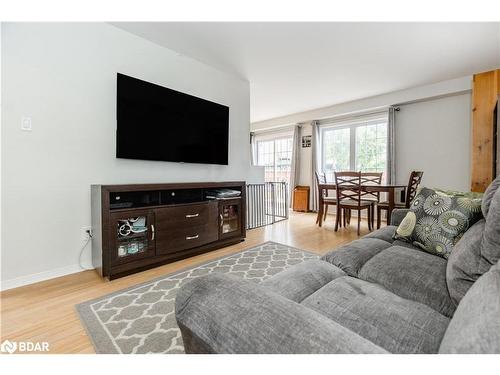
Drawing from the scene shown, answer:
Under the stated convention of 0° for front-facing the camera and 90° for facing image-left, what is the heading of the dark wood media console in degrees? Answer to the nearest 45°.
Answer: approximately 315°

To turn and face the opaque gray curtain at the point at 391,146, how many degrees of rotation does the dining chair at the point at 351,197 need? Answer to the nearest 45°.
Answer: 0° — it already faces it

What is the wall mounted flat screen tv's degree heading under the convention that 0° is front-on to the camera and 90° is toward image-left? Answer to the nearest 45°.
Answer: approximately 315°

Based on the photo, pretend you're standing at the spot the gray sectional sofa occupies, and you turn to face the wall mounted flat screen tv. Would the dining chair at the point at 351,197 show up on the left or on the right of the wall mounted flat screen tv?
right

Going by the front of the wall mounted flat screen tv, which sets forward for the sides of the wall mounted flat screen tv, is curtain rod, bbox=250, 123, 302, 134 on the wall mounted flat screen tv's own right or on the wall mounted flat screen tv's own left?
on the wall mounted flat screen tv's own left

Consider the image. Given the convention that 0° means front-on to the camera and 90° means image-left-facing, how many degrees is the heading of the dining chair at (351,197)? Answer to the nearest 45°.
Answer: approximately 225°

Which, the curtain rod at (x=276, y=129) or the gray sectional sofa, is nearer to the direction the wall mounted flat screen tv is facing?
the gray sectional sofa

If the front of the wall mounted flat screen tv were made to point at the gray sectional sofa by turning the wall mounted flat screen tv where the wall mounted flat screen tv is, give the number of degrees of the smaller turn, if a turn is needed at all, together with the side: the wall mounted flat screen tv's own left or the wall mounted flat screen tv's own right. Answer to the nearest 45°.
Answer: approximately 45° to the wall mounted flat screen tv's own right

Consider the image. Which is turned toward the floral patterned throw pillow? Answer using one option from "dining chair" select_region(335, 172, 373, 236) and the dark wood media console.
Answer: the dark wood media console

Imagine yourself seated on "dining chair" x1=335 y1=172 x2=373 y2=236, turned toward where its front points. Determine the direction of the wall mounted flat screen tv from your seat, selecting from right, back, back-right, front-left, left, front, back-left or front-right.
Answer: back
